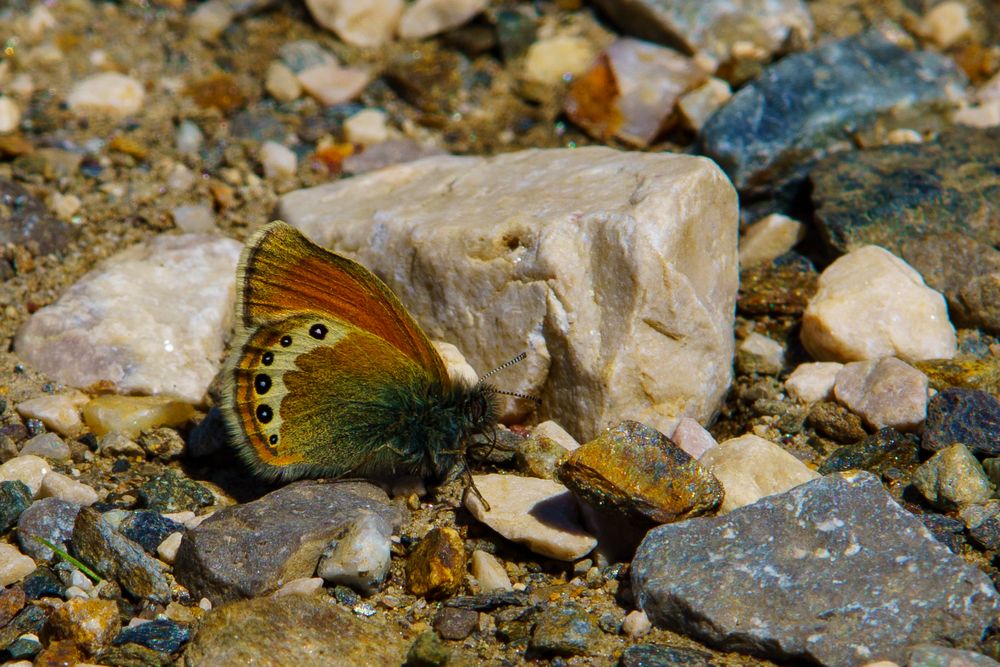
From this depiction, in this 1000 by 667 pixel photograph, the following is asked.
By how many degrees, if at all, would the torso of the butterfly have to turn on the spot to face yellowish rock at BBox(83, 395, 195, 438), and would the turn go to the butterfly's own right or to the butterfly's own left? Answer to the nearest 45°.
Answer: approximately 135° to the butterfly's own left

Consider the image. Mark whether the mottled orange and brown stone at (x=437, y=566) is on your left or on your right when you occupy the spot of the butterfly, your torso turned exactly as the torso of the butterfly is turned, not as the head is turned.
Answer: on your right

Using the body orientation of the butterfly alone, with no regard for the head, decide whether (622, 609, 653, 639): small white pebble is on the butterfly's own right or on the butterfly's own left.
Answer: on the butterfly's own right

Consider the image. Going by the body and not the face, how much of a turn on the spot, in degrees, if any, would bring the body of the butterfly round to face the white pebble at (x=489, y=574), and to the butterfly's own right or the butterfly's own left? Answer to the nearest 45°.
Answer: approximately 45° to the butterfly's own right

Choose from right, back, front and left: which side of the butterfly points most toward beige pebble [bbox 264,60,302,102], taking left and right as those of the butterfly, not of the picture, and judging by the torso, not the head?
left

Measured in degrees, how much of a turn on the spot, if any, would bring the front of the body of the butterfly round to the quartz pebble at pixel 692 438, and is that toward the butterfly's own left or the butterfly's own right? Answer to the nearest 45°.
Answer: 0° — it already faces it

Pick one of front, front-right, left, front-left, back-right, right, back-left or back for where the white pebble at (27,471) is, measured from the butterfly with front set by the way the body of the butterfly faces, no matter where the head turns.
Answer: back

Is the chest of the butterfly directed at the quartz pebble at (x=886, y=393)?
yes

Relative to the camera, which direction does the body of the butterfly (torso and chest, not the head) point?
to the viewer's right

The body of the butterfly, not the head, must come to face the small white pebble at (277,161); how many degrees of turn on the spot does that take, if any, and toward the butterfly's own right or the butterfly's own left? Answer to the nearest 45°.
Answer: approximately 90° to the butterfly's own left

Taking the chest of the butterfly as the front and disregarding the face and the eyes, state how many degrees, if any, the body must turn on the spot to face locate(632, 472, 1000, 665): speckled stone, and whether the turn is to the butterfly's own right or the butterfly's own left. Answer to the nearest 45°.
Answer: approximately 45° to the butterfly's own right

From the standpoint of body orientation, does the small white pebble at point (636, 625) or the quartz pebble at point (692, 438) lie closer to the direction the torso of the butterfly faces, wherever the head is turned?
the quartz pebble

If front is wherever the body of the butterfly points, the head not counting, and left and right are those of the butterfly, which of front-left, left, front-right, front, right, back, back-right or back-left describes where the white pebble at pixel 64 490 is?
back

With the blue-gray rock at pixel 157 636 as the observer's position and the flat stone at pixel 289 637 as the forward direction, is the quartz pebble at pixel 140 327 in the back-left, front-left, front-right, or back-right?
back-left
